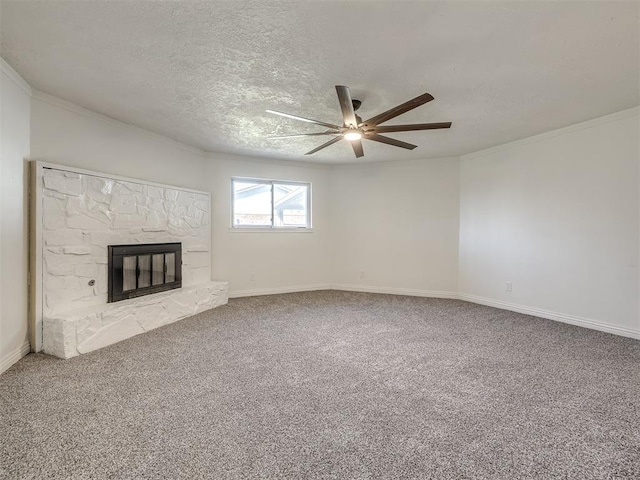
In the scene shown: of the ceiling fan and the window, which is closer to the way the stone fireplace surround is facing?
the ceiling fan

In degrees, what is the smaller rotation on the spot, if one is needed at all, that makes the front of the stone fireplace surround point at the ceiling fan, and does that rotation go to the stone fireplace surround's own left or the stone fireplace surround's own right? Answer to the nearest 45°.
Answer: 0° — it already faces it

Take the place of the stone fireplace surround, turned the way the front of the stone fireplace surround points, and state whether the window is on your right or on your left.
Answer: on your left

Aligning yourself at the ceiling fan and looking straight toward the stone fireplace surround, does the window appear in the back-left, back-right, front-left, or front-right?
front-right

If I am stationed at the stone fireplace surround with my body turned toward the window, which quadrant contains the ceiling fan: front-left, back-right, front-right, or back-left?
front-right

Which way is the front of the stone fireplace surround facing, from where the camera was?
facing the viewer and to the right of the viewer
